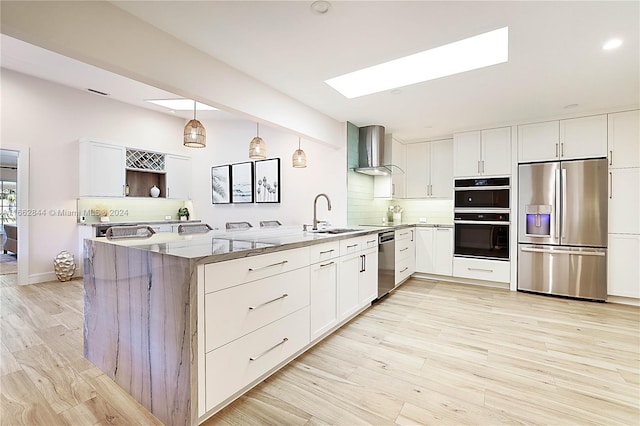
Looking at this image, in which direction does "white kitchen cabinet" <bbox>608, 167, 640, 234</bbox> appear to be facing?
toward the camera

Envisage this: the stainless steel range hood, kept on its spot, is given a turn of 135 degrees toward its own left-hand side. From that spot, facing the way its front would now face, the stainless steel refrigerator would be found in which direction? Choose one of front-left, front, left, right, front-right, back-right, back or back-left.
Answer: right

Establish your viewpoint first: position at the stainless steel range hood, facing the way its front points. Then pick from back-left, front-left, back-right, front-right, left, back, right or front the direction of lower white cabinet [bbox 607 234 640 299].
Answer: front-left

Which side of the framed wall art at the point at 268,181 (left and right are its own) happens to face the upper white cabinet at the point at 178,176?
right

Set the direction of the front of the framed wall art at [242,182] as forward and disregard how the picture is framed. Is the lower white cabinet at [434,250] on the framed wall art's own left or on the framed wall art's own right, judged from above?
on the framed wall art's own left

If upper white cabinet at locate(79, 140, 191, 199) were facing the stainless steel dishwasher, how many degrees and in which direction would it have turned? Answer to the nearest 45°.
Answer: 0° — it already faces it

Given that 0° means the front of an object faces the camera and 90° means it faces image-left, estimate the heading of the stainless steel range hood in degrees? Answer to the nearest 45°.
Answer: approximately 315°

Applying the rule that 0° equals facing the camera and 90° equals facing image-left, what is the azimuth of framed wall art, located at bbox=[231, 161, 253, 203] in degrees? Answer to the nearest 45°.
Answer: approximately 45°

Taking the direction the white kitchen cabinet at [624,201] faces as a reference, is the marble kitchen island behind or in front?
in front

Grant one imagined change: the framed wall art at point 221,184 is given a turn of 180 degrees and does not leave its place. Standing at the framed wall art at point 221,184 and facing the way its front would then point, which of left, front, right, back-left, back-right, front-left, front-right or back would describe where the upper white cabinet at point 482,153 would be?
right

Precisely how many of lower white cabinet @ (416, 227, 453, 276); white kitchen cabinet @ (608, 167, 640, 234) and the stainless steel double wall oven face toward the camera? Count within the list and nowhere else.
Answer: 3
